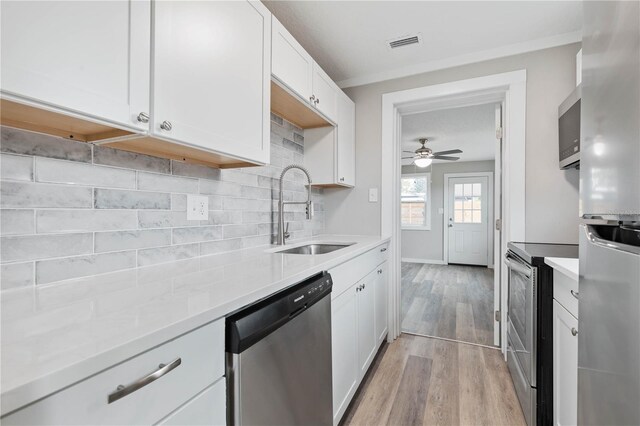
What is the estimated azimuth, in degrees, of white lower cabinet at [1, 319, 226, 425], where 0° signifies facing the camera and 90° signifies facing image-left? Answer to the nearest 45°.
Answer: approximately 315°

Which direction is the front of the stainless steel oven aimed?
to the viewer's left

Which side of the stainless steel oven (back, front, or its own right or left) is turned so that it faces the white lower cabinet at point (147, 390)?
left

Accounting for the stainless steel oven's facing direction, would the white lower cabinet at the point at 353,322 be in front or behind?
in front

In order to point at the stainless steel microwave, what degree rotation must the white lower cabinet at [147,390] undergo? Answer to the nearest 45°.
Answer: approximately 45° to its left

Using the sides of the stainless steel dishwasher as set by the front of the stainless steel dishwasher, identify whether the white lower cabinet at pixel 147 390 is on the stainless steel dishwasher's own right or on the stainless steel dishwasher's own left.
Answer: on the stainless steel dishwasher's own right

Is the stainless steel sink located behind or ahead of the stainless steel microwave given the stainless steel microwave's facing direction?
ahead

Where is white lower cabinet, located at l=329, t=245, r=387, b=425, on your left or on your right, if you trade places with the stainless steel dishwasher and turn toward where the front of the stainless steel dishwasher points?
on your left

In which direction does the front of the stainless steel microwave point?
to the viewer's left

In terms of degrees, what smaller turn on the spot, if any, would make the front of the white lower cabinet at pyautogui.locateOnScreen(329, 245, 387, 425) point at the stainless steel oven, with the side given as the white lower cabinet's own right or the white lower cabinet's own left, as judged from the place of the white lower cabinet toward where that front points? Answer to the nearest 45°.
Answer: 0° — it already faces it

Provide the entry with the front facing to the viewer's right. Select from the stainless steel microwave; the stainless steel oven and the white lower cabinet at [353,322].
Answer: the white lower cabinet

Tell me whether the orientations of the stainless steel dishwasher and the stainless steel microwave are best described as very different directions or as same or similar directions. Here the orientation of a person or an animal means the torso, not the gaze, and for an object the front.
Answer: very different directions

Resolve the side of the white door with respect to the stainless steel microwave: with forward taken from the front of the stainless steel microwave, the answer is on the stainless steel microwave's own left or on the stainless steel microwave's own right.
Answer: on the stainless steel microwave's own right

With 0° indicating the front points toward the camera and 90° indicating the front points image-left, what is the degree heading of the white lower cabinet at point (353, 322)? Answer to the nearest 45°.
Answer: approximately 270°
